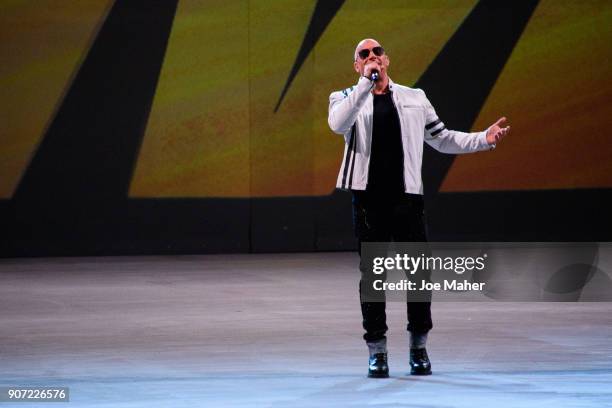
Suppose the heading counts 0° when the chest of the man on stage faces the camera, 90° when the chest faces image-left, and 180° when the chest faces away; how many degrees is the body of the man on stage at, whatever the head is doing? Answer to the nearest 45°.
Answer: approximately 0°
